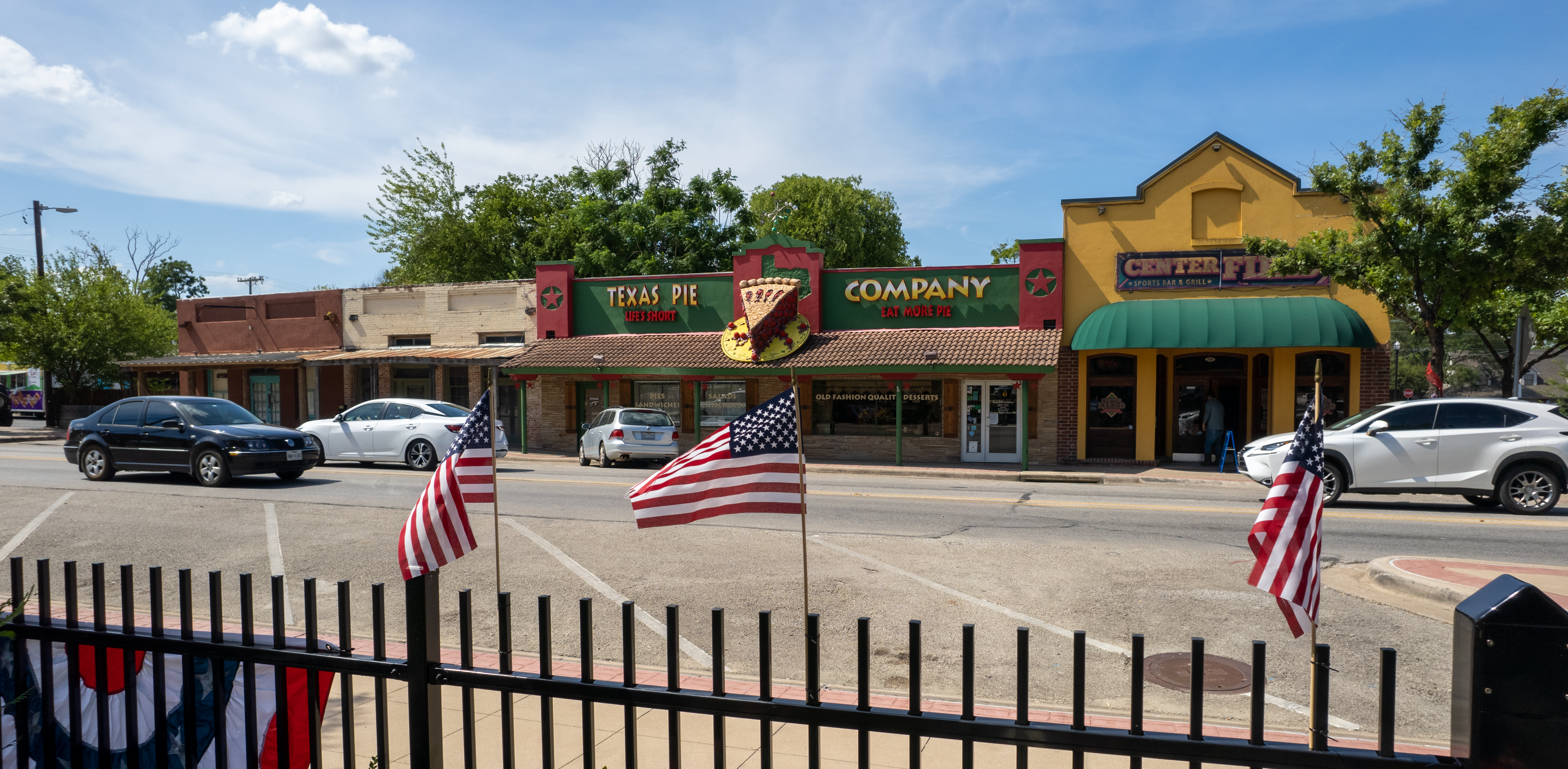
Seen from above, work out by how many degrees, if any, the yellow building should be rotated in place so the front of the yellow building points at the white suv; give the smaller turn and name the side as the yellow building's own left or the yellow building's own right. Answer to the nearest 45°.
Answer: approximately 45° to the yellow building's own left

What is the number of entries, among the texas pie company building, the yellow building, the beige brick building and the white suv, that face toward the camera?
3

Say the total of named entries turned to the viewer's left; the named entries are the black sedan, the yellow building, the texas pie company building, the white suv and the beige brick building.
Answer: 1

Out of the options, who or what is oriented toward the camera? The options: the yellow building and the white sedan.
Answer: the yellow building

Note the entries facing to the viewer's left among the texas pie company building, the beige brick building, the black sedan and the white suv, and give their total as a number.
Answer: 1

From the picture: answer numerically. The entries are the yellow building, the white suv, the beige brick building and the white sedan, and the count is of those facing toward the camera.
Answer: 2

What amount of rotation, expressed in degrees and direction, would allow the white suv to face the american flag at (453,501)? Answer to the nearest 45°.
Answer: approximately 90° to its left

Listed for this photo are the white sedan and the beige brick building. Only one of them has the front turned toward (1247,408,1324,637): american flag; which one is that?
the beige brick building

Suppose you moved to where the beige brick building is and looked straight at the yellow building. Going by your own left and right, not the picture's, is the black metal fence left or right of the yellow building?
right

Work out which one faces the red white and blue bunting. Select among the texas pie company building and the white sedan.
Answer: the texas pie company building

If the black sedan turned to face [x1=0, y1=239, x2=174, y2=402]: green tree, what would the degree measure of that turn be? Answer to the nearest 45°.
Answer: approximately 135° to its left

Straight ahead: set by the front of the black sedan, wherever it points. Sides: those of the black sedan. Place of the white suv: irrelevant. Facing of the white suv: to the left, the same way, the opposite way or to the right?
the opposite way

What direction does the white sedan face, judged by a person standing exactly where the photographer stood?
facing away from the viewer and to the left of the viewer

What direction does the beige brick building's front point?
toward the camera

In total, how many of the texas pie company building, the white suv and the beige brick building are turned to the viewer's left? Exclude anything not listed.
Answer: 1
